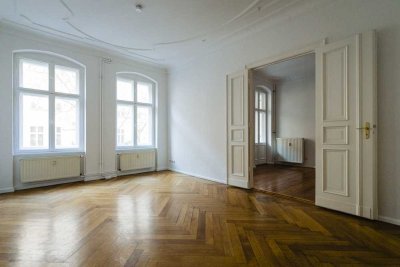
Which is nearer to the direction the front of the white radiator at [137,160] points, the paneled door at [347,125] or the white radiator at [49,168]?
the paneled door

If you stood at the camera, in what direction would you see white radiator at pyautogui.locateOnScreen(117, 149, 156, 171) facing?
facing the viewer and to the right of the viewer

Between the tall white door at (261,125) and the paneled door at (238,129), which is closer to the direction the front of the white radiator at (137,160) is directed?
the paneled door

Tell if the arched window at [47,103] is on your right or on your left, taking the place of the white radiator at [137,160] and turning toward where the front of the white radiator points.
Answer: on your right

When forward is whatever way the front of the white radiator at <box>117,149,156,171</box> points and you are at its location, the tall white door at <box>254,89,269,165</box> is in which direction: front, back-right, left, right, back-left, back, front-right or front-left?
front-left

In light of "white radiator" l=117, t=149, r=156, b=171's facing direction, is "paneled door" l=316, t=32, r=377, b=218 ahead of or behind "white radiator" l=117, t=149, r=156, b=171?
ahead

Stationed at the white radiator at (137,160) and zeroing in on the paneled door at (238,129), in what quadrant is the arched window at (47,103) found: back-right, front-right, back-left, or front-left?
back-right

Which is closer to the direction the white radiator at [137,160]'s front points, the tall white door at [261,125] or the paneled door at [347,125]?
the paneled door

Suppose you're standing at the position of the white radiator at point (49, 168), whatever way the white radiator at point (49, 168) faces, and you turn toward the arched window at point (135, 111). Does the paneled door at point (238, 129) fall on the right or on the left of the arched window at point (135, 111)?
right

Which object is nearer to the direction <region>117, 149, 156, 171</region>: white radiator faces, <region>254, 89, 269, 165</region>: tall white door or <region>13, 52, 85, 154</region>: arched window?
the tall white door

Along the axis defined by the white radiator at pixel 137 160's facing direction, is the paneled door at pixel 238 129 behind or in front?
in front

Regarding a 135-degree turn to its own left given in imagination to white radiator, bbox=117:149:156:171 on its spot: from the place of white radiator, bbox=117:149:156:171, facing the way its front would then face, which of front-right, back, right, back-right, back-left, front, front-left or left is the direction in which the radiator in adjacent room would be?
right
